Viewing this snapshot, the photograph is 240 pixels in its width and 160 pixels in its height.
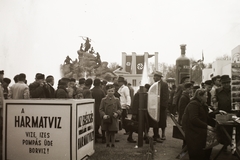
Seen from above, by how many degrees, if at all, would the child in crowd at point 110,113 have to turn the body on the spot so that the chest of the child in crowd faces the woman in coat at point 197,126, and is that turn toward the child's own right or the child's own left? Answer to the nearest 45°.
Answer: approximately 45° to the child's own left

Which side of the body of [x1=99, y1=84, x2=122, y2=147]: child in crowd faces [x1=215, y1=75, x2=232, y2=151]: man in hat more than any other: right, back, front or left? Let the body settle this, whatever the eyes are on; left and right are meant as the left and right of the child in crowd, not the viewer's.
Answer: left

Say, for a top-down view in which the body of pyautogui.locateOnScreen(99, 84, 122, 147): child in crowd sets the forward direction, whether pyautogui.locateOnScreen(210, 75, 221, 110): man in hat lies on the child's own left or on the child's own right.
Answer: on the child's own left

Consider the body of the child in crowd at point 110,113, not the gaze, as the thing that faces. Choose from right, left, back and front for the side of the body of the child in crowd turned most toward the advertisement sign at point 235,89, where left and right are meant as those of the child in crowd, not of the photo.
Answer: left

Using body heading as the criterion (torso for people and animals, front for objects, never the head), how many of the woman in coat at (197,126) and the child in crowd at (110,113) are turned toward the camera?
1

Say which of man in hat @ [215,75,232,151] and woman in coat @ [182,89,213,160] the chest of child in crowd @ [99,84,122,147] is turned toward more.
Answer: the woman in coat

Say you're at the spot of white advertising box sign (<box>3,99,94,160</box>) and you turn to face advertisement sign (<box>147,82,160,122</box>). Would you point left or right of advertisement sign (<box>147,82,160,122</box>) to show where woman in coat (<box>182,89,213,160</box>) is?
right

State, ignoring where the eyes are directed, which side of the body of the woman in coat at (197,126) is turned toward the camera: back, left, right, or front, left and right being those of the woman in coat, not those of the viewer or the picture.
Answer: right
